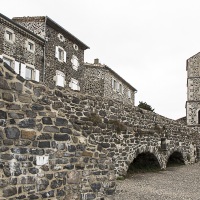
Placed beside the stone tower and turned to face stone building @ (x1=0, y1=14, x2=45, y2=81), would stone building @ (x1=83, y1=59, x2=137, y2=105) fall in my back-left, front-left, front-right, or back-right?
front-right

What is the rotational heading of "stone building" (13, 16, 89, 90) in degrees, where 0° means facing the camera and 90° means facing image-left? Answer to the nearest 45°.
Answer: approximately 315°

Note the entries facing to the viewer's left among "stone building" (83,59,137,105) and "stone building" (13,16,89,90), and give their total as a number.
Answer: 0

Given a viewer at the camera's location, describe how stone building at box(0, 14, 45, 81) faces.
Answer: facing the viewer and to the right of the viewer

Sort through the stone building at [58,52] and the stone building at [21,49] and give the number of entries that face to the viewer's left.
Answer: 0

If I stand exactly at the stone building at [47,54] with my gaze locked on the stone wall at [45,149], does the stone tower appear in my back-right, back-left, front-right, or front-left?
back-left

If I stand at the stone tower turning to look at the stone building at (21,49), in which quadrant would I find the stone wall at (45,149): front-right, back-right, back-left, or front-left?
front-left

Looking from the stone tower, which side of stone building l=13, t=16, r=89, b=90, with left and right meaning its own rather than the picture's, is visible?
left
